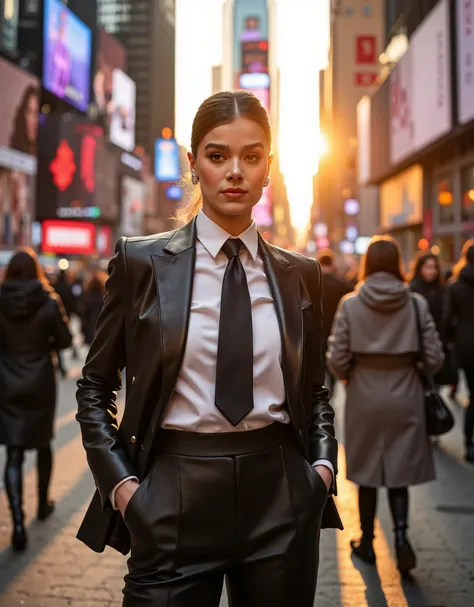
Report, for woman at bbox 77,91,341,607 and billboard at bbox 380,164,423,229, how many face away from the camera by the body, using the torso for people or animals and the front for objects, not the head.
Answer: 0

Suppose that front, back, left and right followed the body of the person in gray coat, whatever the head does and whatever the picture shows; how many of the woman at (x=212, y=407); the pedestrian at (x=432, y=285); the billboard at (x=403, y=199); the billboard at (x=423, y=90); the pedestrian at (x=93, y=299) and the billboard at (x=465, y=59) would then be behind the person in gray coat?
1

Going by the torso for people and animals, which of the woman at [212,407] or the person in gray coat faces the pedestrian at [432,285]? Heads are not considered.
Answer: the person in gray coat

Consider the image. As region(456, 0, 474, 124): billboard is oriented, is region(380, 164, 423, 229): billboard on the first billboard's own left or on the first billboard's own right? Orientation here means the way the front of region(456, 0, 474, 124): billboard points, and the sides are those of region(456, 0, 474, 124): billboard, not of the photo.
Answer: on the first billboard's own right

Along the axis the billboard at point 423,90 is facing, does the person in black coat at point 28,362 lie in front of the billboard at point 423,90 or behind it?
in front

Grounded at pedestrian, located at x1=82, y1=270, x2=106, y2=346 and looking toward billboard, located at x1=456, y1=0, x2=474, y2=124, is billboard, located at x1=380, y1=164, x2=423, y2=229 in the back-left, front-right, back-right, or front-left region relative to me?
front-left

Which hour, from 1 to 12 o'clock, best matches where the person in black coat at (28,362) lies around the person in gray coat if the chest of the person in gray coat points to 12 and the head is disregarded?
The person in black coat is roughly at 9 o'clock from the person in gray coat.

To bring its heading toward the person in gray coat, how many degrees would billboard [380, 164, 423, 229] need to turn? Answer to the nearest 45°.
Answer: approximately 45° to its left

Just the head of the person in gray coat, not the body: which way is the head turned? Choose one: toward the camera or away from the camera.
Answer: away from the camera

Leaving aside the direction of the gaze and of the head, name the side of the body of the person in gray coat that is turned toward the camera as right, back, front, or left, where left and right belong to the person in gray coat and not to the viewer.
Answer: back

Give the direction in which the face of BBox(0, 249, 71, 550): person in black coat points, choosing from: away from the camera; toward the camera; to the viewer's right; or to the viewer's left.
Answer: away from the camera

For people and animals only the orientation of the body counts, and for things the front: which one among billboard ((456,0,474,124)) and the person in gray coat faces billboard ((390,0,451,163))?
the person in gray coat

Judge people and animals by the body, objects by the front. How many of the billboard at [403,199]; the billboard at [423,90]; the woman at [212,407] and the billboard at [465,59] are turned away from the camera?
0

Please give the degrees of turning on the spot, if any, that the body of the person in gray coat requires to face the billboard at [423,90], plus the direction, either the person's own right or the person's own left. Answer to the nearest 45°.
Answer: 0° — they already face it

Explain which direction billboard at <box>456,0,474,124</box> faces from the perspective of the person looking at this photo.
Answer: facing the viewer and to the left of the viewer

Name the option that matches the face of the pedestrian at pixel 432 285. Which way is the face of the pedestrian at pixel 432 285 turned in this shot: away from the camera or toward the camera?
toward the camera

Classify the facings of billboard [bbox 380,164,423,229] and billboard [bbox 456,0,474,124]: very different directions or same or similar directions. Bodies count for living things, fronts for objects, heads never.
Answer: same or similar directions

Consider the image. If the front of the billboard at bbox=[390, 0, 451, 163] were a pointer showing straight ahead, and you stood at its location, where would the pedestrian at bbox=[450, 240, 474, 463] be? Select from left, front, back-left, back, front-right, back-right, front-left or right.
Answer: front-left
